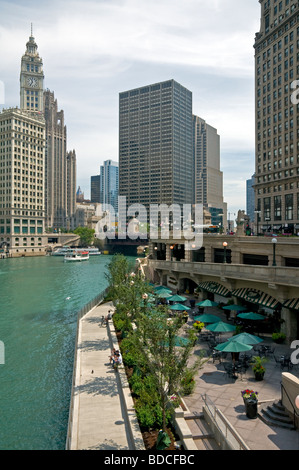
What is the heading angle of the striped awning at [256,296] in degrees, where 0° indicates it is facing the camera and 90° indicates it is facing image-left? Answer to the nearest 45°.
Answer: approximately 45°

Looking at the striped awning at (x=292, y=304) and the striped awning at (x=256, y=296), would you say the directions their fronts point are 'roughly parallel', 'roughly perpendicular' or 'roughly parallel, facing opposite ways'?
roughly parallel

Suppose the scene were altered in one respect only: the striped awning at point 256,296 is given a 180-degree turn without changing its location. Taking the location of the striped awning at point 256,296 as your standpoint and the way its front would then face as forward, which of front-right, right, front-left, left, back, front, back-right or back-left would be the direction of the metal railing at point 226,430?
back-right

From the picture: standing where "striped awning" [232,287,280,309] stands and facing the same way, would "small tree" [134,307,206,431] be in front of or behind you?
in front

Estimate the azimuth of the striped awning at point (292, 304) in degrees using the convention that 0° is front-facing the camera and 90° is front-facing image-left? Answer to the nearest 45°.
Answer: approximately 45°

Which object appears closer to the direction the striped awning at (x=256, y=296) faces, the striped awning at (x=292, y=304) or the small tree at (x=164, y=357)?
the small tree

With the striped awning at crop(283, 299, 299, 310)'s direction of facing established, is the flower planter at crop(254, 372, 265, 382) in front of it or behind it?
in front

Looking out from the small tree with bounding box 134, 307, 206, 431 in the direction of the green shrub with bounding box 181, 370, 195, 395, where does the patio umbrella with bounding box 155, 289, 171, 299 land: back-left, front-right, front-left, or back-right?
front-left

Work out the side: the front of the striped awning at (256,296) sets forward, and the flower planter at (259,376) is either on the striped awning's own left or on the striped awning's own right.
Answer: on the striped awning's own left

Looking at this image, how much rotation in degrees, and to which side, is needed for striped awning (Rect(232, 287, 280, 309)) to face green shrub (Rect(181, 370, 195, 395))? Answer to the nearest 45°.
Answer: approximately 45° to its left

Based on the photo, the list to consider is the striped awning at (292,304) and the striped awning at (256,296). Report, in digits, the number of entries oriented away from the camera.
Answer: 0
